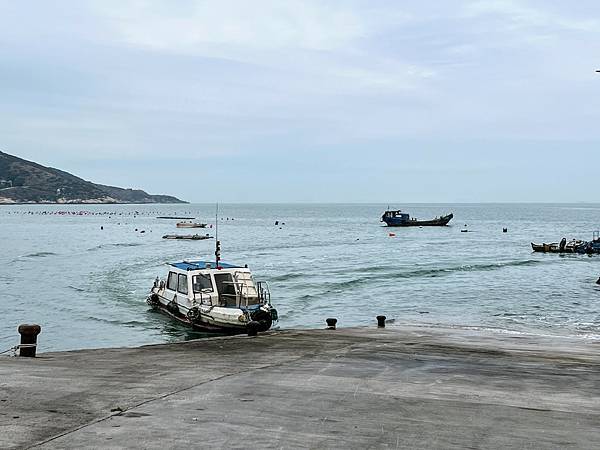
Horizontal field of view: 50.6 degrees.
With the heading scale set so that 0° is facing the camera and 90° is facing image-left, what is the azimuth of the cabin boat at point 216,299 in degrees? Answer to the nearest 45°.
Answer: approximately 315°

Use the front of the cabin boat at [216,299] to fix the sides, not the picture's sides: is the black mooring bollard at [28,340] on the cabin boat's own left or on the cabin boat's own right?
on the cabin boat's own right
